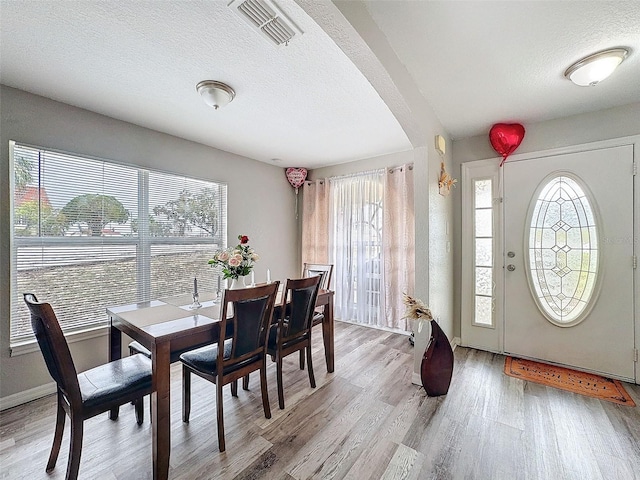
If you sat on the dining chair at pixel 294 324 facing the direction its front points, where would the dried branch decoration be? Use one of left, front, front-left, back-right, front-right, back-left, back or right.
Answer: back-right

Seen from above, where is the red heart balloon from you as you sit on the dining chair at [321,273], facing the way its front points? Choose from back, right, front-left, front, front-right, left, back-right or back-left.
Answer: back-left

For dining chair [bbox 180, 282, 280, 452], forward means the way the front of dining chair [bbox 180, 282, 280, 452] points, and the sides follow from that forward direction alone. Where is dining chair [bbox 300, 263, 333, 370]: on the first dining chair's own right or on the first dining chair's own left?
on the first dining chair's own right

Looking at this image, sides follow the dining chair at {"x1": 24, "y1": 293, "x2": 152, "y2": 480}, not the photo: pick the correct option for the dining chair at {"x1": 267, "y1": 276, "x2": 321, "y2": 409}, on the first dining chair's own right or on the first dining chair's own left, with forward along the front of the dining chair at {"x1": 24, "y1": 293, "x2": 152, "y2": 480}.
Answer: on the first dining chair's own right

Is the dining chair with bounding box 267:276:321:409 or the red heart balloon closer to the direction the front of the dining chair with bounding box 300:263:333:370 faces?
the dining chair

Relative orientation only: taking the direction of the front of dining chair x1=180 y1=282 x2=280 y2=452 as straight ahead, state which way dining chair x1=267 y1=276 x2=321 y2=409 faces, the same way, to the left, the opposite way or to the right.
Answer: the same way

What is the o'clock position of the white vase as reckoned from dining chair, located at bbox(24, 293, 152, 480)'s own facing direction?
The white vase is roughly at 1 o'clock from the dining chair.

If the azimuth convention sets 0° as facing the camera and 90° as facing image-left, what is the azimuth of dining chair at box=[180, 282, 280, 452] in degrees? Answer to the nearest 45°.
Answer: approximately 135°

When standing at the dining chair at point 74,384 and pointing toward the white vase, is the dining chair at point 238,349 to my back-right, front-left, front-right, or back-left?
front-right

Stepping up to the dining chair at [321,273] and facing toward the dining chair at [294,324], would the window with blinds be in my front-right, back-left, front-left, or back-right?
front-right

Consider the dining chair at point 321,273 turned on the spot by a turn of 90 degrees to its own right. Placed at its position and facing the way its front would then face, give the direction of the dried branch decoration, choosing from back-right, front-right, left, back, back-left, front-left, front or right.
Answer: back

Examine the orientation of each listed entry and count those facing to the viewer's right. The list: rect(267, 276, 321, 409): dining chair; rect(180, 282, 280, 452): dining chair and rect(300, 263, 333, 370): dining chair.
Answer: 0

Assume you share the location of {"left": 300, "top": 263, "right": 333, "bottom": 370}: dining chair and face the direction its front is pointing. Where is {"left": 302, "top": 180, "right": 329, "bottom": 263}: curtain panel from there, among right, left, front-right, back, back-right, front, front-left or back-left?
back-right

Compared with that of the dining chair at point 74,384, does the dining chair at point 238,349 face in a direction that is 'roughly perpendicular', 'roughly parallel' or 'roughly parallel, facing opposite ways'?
roughly perpendicular

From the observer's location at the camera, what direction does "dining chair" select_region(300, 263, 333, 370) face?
facing the viewer and to the left of the viewer
